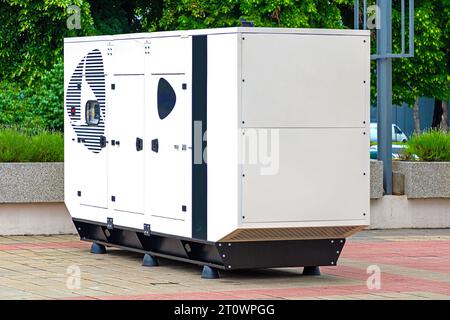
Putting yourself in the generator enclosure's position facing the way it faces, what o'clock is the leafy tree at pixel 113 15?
The leafy tree is roughly at 4 o'clock from the generator enclosure.

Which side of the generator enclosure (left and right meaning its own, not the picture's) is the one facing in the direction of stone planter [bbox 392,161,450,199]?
back

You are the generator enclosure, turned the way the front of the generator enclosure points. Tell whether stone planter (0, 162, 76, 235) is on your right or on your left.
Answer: on your right

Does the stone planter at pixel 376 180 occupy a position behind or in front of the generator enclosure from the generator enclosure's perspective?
behind

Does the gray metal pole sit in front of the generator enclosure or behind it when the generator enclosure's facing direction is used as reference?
behind

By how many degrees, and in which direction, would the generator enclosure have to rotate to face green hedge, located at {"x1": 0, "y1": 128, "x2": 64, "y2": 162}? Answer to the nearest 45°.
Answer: approximately 90° to its right

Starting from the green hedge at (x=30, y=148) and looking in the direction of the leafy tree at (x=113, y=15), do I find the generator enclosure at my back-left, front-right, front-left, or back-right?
back-right

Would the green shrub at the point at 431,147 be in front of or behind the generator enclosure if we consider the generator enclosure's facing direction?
behind
